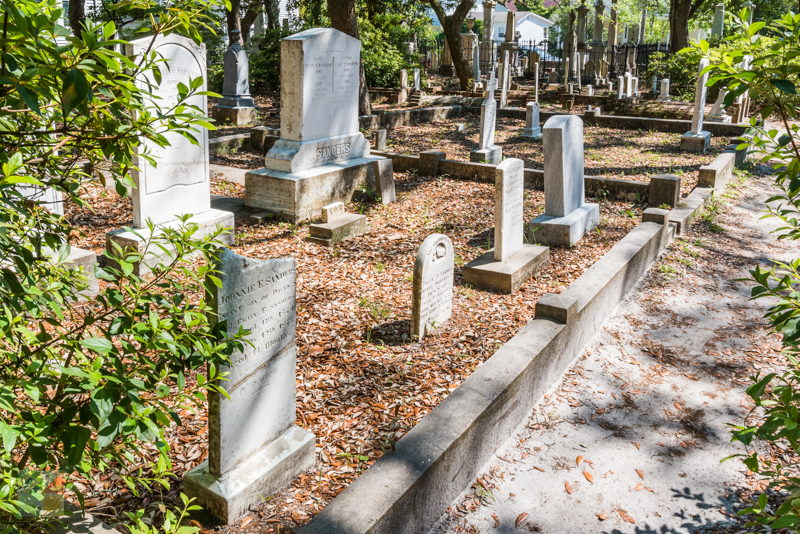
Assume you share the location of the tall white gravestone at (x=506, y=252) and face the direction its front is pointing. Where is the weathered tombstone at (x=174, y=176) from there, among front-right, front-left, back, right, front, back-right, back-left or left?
back-right

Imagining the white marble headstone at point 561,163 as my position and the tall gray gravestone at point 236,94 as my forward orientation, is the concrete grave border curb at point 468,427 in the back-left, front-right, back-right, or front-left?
back-left

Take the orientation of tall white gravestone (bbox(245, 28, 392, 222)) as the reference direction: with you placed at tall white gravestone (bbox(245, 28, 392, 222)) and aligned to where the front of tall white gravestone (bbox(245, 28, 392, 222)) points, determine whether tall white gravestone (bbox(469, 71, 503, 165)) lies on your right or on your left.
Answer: on your left

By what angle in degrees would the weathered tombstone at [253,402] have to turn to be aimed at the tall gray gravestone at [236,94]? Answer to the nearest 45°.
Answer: approximately 135° to its left

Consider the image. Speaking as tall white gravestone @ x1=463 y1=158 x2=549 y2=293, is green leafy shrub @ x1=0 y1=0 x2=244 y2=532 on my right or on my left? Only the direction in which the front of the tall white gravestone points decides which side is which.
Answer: on my right

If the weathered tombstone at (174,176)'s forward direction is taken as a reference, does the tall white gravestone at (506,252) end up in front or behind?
in front
